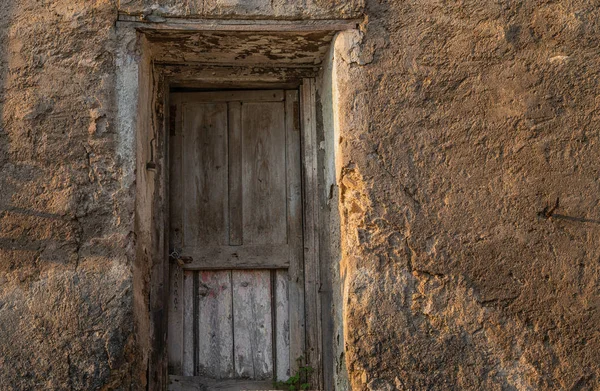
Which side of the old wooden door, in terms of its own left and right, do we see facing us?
front
